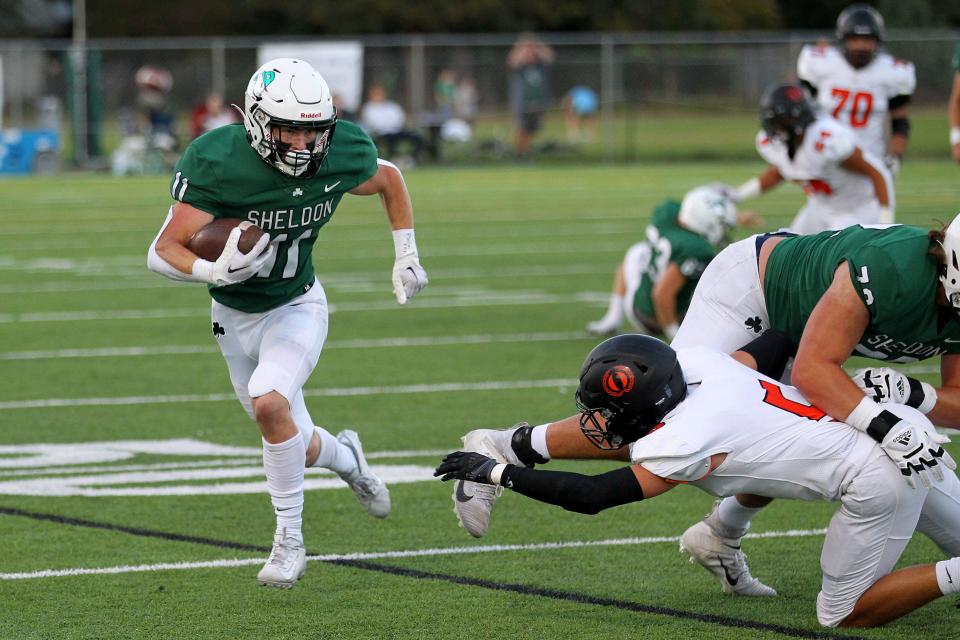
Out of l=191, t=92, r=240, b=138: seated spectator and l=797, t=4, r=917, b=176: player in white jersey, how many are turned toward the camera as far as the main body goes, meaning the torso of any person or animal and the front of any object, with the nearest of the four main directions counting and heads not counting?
2

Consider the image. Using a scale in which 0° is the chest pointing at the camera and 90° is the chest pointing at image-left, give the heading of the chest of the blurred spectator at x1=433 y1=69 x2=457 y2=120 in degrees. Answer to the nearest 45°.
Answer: approximately 0°

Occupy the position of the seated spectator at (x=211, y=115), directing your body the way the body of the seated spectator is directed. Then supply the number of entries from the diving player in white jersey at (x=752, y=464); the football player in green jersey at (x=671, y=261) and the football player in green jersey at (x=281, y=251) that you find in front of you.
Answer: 3

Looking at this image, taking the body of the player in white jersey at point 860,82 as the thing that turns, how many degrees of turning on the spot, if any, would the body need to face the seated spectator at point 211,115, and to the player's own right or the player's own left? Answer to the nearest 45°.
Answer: approximately 135° to the player's own right

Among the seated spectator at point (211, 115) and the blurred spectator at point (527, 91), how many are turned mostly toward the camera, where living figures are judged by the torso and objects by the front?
2

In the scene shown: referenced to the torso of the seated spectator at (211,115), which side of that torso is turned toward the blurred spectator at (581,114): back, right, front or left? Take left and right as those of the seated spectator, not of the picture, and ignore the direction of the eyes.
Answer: left

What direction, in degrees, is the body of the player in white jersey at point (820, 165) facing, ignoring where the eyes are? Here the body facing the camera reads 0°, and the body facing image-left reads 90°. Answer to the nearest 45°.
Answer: approximately 45°
